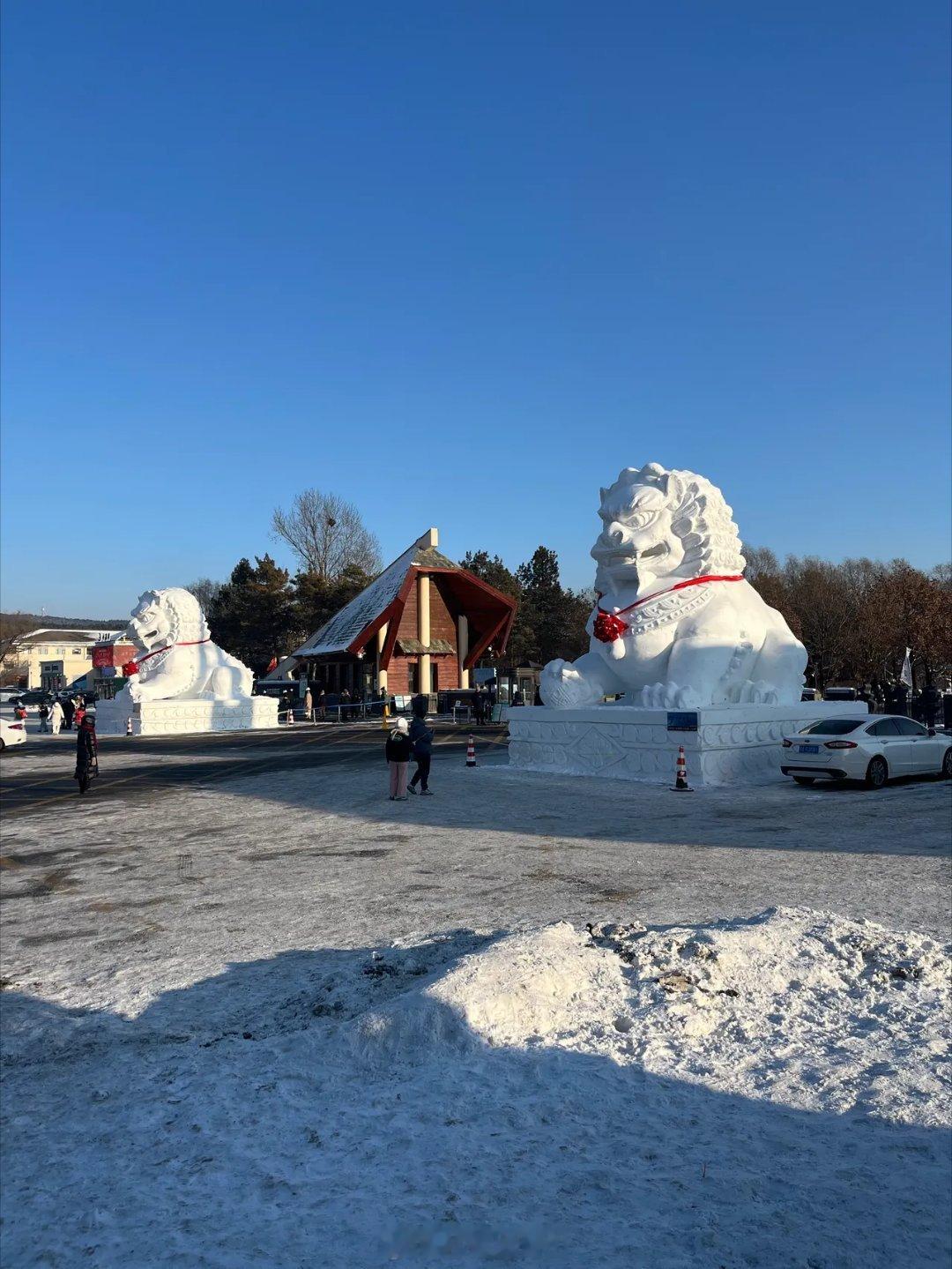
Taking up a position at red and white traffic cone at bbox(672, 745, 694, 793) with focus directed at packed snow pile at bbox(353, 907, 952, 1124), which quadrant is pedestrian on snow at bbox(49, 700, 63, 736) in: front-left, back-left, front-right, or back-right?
back-right

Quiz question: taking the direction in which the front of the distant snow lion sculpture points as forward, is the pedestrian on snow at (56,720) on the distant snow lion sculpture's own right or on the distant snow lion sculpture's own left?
on the distant snow lion sculpture's own right

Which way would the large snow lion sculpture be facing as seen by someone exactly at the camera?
facing the viewer and to the left of the viewer

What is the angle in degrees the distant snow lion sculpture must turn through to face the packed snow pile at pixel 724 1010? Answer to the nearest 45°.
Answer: approximately 90° to its left

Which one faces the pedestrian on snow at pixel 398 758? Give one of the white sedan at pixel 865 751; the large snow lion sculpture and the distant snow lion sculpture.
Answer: the large snow lion sculpture

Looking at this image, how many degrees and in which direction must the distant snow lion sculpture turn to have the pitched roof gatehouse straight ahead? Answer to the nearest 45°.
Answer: approximately 135° to its right

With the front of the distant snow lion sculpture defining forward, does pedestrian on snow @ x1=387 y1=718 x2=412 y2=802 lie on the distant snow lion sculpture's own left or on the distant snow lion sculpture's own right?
on the distant snow lion sculpture's own left

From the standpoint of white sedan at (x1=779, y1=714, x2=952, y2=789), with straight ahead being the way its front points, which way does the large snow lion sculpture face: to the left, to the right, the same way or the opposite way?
the opposite way

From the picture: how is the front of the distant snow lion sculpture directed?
to the viewer's left
